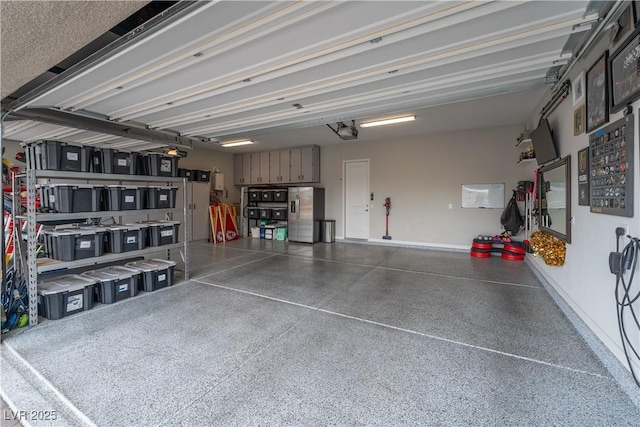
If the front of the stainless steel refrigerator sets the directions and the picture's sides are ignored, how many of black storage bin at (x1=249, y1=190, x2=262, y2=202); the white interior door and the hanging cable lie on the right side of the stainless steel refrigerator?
1

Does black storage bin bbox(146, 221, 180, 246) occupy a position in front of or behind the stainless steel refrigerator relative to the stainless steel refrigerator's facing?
in front

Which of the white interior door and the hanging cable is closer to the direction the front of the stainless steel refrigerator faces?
the hanging cable

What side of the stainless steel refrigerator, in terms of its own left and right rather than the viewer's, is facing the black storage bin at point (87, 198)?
front

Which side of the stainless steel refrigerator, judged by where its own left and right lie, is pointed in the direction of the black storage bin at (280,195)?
right

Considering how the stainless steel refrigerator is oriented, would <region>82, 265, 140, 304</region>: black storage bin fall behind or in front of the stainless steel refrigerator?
in front

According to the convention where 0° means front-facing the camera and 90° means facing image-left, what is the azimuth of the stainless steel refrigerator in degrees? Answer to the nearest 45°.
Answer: approximately 45°

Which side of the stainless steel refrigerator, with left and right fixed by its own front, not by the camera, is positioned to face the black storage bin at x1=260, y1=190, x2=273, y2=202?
right

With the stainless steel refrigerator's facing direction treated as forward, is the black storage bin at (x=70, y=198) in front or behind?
in front

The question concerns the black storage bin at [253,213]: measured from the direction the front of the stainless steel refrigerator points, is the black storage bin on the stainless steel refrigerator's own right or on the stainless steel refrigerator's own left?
on the stainless steel refrigerator's own right

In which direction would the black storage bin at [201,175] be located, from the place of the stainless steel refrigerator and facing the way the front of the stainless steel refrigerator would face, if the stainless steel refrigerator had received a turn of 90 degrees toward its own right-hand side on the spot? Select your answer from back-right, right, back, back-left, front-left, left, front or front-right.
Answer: front-left

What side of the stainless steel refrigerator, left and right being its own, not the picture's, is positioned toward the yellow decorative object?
left

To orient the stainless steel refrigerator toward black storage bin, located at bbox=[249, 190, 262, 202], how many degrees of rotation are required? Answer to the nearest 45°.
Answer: approximately 90° to its right

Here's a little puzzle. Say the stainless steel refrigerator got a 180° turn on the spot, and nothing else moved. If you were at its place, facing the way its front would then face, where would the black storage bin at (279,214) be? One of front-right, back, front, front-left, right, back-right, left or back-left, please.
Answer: left
